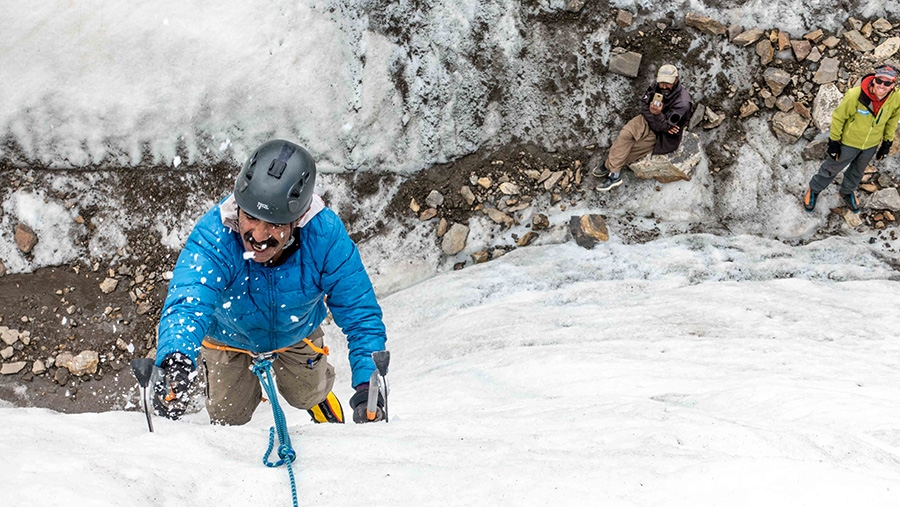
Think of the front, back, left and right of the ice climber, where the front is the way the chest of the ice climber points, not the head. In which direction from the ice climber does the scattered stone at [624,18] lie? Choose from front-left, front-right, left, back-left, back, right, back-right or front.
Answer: back-left

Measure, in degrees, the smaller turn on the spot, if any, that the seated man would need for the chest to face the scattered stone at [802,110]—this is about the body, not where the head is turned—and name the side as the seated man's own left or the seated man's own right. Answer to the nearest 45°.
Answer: approximately 180°

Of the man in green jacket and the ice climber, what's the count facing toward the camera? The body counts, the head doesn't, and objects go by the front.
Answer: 2

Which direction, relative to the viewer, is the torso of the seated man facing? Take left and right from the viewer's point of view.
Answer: facing the viewer and to the left of the viewer

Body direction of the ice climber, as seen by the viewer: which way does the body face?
toward the camera

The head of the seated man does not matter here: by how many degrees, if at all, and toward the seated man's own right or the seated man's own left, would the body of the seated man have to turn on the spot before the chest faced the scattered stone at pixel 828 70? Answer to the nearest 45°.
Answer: approximately 180°

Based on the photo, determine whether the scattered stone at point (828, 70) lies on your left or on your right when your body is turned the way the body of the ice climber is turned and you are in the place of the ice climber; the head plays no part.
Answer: on your left

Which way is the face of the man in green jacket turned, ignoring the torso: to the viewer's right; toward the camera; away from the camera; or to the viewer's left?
toward the camera

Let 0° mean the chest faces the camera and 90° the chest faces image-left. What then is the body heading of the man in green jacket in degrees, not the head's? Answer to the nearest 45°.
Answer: approximately 0°
